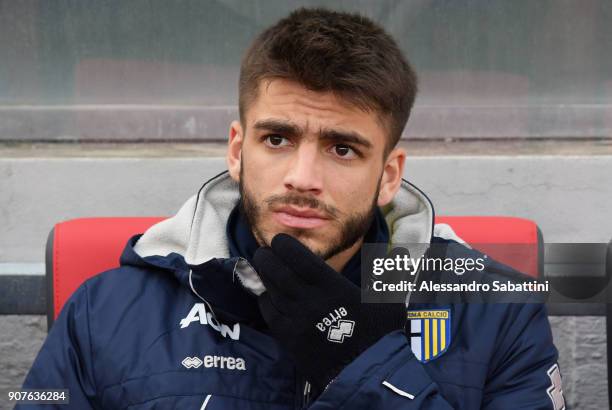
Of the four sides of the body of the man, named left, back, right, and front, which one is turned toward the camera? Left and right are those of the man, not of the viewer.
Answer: front

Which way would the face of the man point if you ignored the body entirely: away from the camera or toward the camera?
toward the camera

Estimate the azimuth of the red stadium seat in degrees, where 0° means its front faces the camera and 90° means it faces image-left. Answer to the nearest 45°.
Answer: approximately 0°
